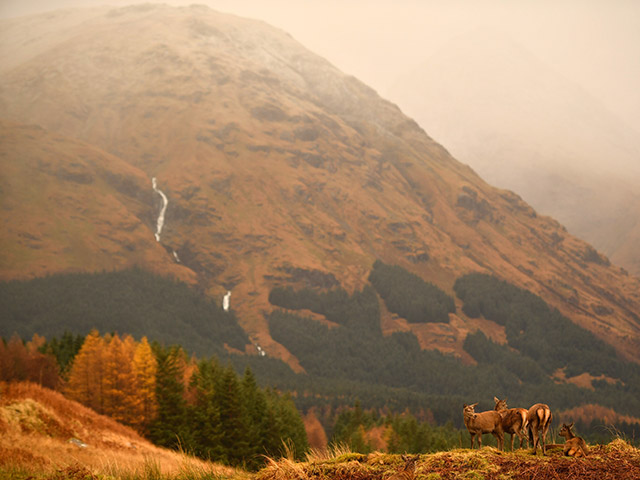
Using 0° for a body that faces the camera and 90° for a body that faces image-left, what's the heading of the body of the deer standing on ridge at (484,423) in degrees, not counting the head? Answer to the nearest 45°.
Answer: approximately 90°

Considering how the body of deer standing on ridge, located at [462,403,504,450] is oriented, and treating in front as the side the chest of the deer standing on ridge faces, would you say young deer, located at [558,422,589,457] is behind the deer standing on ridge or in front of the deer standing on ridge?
behind

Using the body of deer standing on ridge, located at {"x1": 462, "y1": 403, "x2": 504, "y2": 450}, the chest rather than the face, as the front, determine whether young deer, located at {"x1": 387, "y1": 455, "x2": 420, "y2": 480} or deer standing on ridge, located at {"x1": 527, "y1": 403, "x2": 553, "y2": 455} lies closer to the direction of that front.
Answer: the young deer

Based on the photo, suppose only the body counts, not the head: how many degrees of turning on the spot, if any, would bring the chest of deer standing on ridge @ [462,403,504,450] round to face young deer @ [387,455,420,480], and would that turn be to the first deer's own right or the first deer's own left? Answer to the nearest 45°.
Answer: approximately 90° to the first deer's own left
